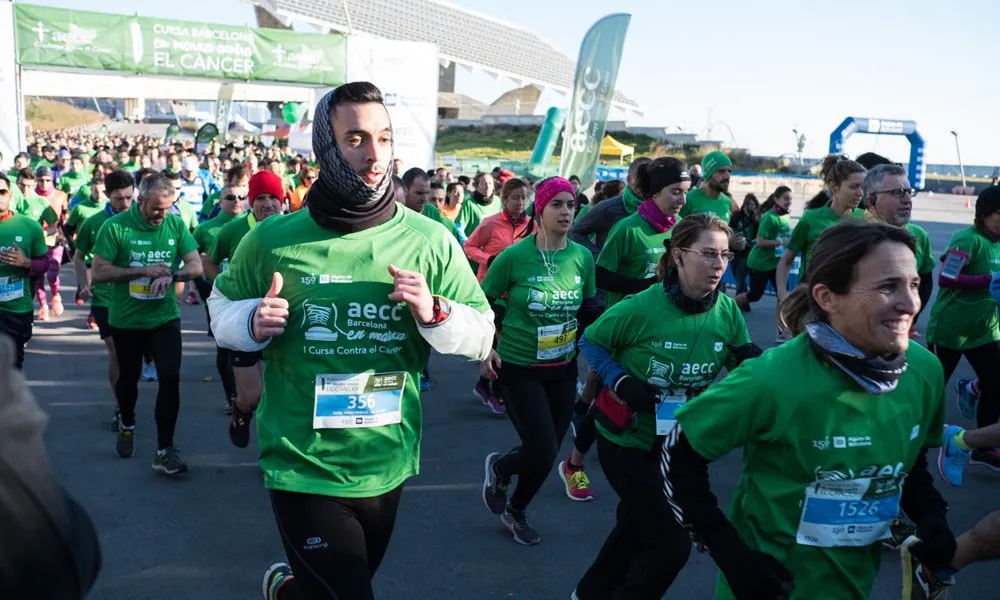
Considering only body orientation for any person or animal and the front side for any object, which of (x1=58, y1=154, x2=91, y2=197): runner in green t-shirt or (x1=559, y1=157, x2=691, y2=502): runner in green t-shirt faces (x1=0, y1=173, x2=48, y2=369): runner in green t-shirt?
(x1=58, y1=154, x2=91, y2=197): runner in green t-shirt

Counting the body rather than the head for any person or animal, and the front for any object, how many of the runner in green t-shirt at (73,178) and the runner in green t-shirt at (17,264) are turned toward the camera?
2

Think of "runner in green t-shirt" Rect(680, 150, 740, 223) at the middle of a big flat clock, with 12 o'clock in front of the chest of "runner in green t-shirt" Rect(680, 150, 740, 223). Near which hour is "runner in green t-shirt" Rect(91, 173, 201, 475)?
"runner in green t-shirt" Rect(91, 173, 201, 475) is roughly at 3 o'clock from "runner in green t-shirt" Rect(680, 150, 740, 223).

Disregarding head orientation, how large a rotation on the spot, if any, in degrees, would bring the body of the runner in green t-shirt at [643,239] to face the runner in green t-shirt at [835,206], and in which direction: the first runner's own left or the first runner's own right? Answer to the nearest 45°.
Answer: approximately 90° to the first runner's own left

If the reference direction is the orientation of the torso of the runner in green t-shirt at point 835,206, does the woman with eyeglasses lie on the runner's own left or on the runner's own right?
on the runner's own right

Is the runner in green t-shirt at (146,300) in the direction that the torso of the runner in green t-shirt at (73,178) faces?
yes

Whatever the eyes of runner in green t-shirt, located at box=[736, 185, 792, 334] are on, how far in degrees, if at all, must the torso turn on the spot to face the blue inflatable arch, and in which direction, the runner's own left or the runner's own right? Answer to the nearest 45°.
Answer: approximately 135° to the runner's own left

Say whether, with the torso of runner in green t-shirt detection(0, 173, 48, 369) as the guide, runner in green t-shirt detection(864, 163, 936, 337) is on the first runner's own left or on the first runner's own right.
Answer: on the first runner's own left

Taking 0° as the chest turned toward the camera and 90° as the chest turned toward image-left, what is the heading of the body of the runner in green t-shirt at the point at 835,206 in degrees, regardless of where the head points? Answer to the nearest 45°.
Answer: approximately 315°
